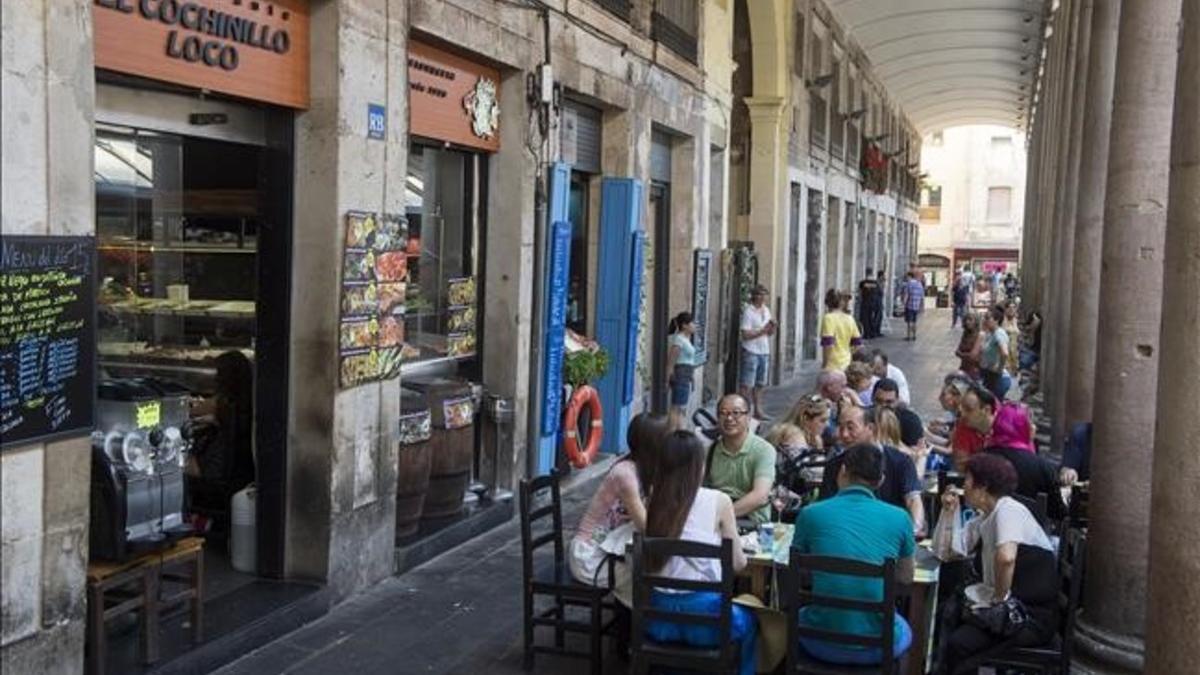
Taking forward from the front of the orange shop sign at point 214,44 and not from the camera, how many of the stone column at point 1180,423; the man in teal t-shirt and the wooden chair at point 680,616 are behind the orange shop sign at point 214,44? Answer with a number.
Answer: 0

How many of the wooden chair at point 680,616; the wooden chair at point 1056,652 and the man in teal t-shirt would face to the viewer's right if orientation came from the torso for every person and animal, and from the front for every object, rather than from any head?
0

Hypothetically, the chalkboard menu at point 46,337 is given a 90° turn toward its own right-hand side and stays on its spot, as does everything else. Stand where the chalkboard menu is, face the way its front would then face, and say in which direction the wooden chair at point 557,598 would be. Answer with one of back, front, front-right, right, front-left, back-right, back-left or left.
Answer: back-left

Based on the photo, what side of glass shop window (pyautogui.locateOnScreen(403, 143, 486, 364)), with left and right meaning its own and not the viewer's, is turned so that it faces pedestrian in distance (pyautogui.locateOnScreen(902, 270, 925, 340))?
left

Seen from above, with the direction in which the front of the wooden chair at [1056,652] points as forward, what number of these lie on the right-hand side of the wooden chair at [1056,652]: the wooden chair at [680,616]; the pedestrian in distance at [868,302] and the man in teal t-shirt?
1

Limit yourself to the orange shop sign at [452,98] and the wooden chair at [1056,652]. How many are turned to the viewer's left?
1

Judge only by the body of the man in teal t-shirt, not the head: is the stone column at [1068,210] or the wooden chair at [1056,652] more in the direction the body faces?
the stone column

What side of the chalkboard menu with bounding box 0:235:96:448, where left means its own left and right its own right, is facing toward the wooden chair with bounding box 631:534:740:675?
front

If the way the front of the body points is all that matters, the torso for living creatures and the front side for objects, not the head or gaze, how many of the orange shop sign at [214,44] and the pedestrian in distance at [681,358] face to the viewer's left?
0

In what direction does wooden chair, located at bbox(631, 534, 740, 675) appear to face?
away from the camera

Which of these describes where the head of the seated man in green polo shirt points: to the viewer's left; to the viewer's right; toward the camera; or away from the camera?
toward the camera

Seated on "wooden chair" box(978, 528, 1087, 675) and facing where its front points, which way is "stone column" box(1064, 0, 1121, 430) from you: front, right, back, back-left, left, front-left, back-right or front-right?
right

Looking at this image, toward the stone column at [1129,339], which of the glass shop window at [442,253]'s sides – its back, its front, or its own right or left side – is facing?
front

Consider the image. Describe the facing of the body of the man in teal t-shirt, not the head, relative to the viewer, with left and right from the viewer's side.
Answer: facing away from the viewer

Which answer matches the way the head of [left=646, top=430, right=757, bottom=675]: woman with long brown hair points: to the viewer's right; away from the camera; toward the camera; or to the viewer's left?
away from the camera

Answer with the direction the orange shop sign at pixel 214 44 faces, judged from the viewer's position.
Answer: facing the viewer and to the right of the viewer

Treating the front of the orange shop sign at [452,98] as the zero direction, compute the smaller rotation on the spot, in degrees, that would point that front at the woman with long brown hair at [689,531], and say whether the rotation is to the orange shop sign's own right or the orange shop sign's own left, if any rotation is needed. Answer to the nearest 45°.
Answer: approximately 45° to the orange shop sign's own right

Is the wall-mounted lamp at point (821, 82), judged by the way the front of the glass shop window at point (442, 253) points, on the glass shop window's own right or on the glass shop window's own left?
on the glass shop window's own left
